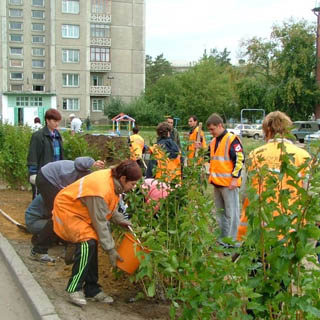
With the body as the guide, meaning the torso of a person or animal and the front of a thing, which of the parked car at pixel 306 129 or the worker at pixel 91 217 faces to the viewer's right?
the worker

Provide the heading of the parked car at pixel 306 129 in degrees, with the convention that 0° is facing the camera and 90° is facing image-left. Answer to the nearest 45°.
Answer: approximately 45°

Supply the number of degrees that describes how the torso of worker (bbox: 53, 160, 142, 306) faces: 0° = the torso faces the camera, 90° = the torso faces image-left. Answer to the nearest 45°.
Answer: approximately 270°

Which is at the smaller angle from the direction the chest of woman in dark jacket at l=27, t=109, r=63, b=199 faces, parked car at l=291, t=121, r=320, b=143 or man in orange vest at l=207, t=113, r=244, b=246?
the man in orange vest

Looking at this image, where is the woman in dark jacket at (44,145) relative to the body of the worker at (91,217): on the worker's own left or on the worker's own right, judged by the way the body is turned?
on the worker's own left

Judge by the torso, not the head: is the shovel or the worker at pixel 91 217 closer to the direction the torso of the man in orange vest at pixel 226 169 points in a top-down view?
the worker

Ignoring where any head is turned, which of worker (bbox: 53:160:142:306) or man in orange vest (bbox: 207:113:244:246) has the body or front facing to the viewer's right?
the worker

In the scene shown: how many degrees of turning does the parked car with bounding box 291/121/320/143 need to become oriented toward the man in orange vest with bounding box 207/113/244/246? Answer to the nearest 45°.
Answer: approximately 45° to its left

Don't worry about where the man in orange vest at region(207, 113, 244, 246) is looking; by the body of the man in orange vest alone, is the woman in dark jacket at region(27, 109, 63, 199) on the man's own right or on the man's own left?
on the man's own right
